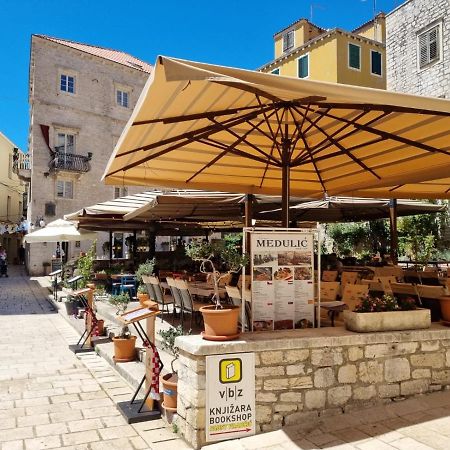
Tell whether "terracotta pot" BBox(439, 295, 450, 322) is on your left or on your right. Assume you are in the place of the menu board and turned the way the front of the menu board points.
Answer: on your left

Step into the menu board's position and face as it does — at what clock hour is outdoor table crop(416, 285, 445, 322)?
The outdoor table is roughly at 8 o'clock from the menu board.

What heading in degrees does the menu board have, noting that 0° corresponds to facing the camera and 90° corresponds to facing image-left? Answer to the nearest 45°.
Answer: approximately 0°

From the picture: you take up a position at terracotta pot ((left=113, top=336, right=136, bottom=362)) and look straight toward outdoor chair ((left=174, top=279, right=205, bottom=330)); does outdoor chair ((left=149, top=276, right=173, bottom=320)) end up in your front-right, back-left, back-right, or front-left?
front-left

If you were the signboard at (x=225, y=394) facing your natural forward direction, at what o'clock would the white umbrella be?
The white umbrella is roughly at 5 o'clock from the signboard.

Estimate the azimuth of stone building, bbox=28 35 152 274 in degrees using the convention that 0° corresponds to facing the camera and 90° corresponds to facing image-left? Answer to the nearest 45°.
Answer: approximately 315°

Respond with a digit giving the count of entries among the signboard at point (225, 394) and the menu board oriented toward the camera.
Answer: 2

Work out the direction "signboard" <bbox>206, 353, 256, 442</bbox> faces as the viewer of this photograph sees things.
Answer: facing the viewer
